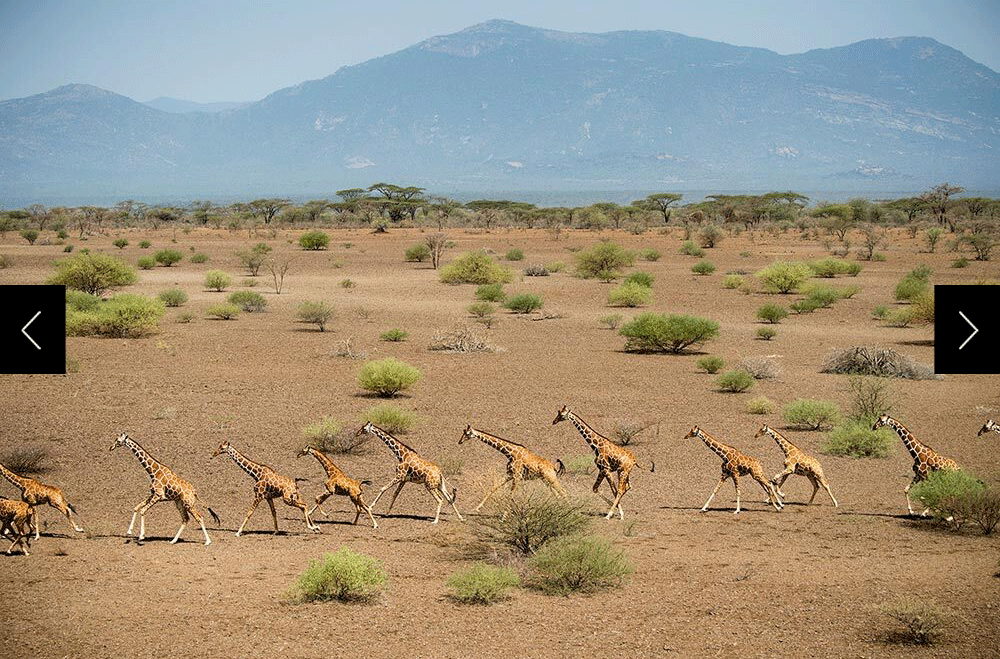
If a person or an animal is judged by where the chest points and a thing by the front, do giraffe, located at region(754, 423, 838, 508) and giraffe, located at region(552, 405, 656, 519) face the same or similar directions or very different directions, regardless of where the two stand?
same or similar directions

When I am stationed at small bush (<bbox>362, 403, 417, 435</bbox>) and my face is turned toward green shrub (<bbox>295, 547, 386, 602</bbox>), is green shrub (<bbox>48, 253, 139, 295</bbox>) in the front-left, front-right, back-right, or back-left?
back-right

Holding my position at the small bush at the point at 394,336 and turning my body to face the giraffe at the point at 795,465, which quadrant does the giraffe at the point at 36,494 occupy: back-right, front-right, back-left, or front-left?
front-right
